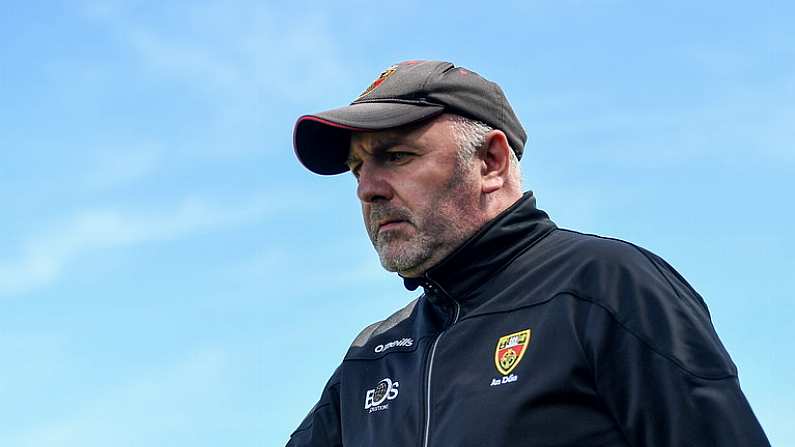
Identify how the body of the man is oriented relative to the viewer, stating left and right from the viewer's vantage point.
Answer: facing the viewer and to the left of the viewer
